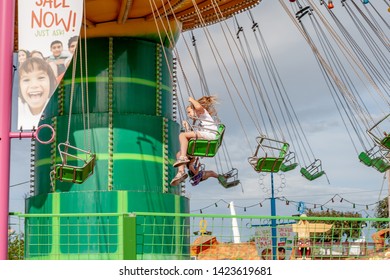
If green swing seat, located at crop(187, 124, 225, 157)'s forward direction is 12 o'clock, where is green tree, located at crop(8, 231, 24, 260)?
The green tree is roughly at 1 o'clock from the green swing seat.

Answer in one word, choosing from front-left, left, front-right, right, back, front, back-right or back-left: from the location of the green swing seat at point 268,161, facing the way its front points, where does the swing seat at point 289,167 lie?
back-right

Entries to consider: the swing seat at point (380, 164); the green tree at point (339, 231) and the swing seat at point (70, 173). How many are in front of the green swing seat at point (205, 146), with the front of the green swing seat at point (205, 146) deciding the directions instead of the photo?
1

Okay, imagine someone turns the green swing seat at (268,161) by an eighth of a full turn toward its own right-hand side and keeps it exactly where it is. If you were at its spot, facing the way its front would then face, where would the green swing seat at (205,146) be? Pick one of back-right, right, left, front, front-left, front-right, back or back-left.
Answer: front-left

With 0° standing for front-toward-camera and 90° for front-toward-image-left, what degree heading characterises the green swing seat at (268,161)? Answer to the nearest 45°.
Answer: approximately 45°

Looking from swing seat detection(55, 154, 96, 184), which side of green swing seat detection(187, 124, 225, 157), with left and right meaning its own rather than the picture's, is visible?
front

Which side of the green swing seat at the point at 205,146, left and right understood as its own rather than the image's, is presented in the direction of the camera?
left
